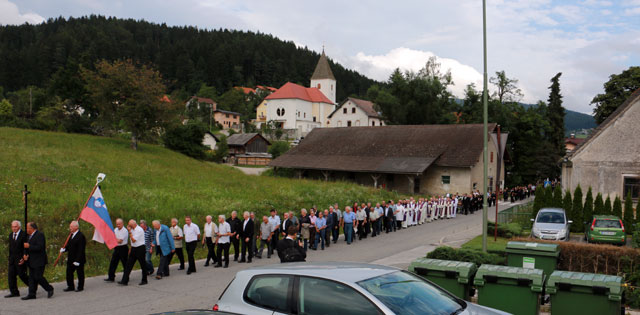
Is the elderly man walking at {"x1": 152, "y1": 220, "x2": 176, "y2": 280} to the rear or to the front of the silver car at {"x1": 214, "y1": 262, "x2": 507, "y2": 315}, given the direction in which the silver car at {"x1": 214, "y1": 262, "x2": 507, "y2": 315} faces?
to the rear

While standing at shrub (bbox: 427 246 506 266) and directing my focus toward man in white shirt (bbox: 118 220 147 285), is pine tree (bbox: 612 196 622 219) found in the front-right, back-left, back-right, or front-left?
back-right

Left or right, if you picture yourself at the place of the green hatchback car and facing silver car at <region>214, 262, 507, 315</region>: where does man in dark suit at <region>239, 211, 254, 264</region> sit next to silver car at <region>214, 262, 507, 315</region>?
right

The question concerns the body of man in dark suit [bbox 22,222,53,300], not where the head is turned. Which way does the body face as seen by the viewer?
to the viewer's left

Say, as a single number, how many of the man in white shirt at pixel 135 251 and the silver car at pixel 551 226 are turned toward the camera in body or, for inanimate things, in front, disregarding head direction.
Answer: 1

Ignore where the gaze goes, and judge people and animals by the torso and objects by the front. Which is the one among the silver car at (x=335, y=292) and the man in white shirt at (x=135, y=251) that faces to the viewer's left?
the man in white shirt

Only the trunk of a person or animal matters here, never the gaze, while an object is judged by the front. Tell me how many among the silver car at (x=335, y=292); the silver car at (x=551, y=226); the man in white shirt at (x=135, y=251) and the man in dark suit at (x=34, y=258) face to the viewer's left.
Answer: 2

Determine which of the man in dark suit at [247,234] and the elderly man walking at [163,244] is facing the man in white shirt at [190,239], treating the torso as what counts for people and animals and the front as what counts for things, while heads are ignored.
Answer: the man in dark suit

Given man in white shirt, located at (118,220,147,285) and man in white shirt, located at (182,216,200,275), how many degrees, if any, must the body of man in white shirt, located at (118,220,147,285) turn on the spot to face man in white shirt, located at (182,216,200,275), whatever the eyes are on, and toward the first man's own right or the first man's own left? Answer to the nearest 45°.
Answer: approximately 135° to the first man's own right

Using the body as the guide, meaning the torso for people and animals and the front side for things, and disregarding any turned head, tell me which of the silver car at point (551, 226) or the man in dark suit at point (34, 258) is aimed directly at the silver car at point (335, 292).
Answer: the silver car at point (551, 226)

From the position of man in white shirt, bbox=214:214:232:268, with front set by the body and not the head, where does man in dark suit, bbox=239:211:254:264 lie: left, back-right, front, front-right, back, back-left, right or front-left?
back
